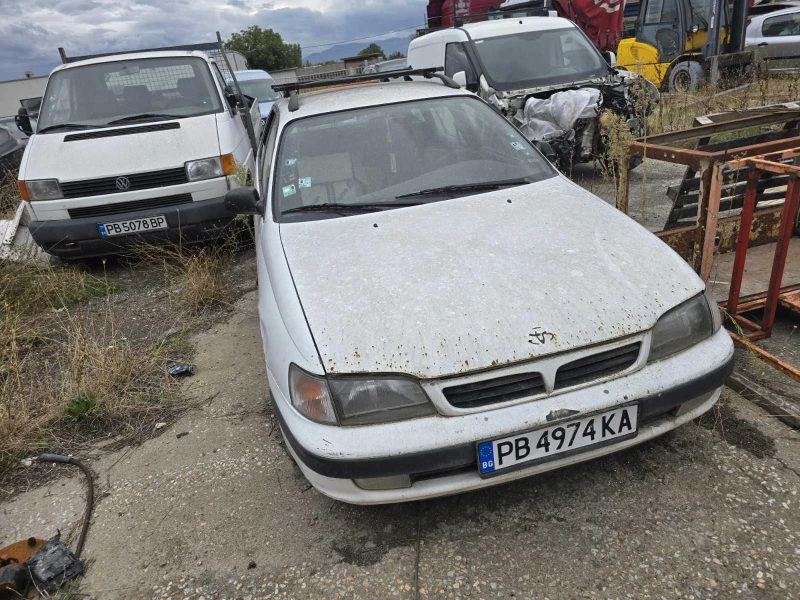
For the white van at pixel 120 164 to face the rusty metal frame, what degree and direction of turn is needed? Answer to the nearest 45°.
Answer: approximately 45° to its left

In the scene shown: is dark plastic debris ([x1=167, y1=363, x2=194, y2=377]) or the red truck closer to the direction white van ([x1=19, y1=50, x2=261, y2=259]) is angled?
the dark plastic debris

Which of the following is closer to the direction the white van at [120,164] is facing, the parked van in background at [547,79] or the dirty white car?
the dirty white car

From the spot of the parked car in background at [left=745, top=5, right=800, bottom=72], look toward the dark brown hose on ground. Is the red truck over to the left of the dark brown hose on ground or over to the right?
right

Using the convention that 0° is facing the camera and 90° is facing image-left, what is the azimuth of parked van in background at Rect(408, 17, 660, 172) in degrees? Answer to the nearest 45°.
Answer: approximately 315°

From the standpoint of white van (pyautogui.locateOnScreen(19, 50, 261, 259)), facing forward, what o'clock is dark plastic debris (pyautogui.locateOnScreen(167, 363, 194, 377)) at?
The dark plastic debris is roughly at 12 o'clock from the white van.
